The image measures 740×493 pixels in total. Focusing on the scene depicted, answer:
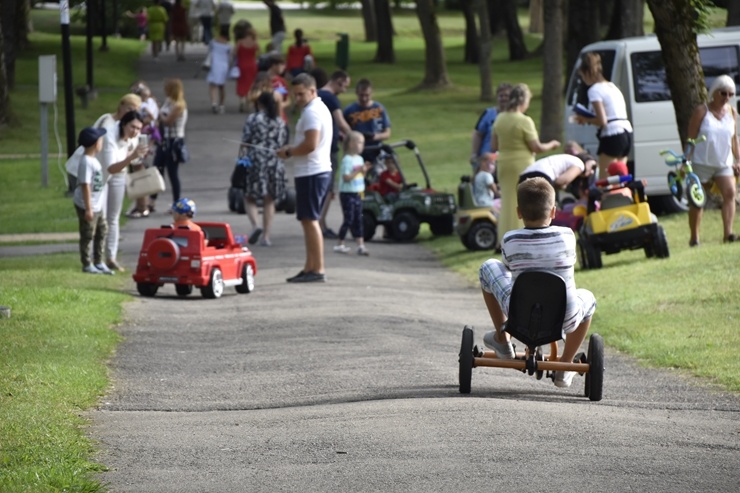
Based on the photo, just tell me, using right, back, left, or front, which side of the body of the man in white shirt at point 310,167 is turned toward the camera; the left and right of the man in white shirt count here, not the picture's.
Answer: left

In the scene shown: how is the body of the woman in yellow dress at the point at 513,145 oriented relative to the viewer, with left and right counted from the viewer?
facing away from the viewer and to the right of the viewer

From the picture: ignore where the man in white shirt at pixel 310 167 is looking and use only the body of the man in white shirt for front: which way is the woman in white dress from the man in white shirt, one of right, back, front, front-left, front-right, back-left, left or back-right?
right

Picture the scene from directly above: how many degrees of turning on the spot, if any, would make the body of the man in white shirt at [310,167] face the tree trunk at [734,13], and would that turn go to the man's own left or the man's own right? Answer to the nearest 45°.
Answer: approximately 135° to the man's own right

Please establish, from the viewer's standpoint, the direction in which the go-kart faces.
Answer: facing away from the viewer

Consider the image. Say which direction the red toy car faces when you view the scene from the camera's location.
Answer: facing away from the viewer and to the right of the viewer

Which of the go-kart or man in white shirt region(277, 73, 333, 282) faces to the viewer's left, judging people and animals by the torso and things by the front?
the man in white shirt

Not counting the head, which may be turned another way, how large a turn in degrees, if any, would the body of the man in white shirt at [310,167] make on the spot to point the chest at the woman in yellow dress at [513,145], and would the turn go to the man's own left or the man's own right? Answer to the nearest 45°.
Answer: approximately 135° to the man's own right

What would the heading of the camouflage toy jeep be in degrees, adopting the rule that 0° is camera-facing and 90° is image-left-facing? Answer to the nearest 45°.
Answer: approximately 315°

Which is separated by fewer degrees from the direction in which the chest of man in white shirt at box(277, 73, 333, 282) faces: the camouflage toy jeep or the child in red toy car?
the child in red toy car

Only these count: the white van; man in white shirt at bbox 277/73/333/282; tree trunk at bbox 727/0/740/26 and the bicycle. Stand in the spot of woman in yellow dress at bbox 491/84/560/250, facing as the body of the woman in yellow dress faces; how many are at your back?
1

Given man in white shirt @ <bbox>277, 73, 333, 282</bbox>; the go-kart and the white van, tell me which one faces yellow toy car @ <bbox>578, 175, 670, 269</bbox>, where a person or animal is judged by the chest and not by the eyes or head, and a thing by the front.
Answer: the go-kart

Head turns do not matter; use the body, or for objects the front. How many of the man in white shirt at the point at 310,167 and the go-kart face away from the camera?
1

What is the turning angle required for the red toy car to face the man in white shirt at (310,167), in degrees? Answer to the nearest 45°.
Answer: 0° — it already faces them

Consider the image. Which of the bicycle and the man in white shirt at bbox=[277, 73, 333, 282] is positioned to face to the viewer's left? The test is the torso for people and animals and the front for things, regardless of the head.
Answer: the man in white shirt
